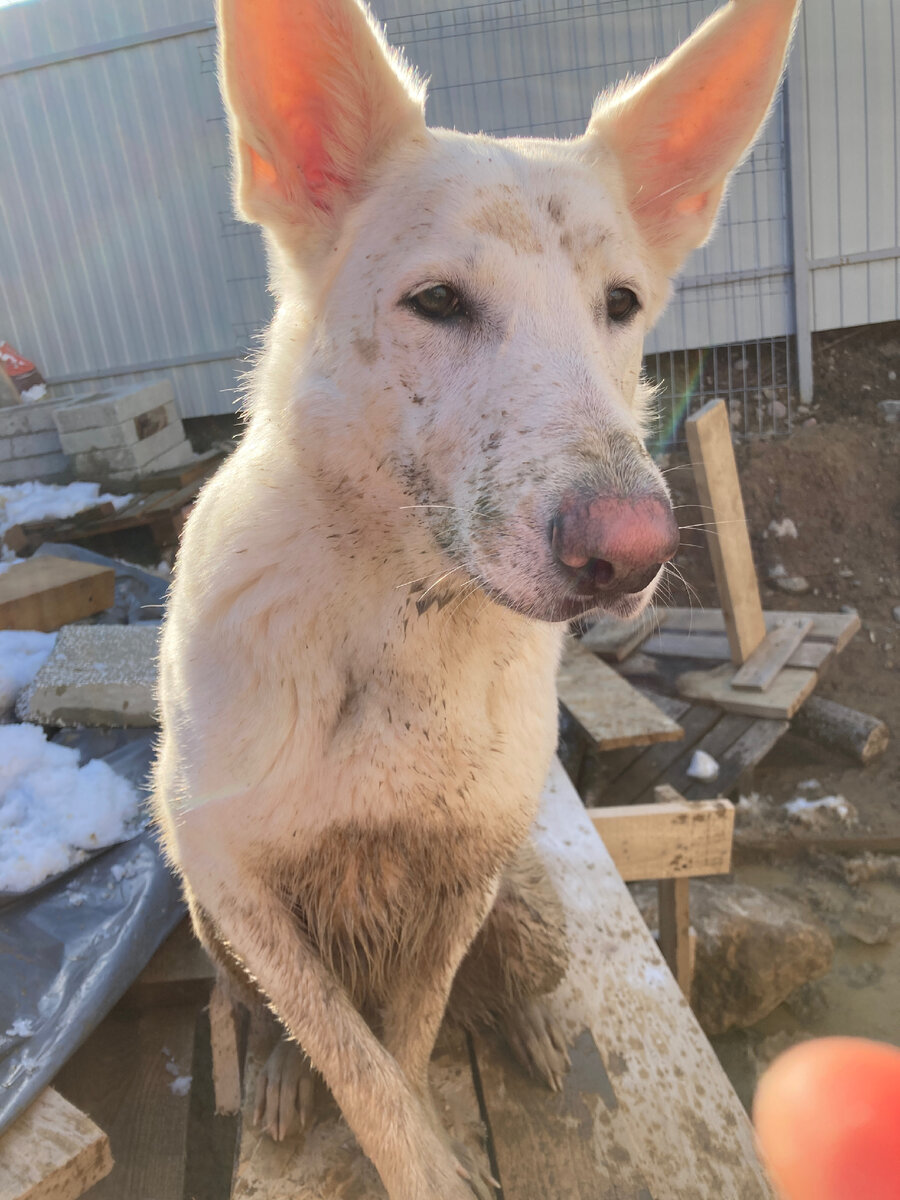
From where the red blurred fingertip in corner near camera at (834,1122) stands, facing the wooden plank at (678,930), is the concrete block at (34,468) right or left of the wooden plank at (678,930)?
left

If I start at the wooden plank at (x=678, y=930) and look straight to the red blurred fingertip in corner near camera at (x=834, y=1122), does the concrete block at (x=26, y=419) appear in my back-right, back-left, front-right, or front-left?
back-right

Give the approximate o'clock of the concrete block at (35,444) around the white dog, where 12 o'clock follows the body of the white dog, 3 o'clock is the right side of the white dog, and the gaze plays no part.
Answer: The concrete block is roughly at 5 o'clock from the white dog.

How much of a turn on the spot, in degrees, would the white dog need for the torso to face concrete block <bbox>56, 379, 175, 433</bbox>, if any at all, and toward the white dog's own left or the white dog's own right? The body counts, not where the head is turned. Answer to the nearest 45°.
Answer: approximately 135° to the white dog's own right

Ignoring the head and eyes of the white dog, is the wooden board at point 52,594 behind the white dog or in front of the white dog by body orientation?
behind

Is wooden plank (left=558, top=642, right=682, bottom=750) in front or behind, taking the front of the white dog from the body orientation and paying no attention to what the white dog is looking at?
behind

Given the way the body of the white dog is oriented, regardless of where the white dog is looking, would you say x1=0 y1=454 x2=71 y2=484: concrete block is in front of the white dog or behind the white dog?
behind

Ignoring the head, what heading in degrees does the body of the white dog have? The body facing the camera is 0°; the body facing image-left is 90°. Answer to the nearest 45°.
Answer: approximately 0°

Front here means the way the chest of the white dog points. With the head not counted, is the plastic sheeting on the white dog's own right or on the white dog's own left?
on the white dog's own right

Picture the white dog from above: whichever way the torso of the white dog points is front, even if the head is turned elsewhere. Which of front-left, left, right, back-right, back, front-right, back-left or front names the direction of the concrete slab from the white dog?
back-right

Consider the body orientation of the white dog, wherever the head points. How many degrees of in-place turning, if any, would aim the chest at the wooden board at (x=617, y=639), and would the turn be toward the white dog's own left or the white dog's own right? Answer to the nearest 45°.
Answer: approximately 180°
